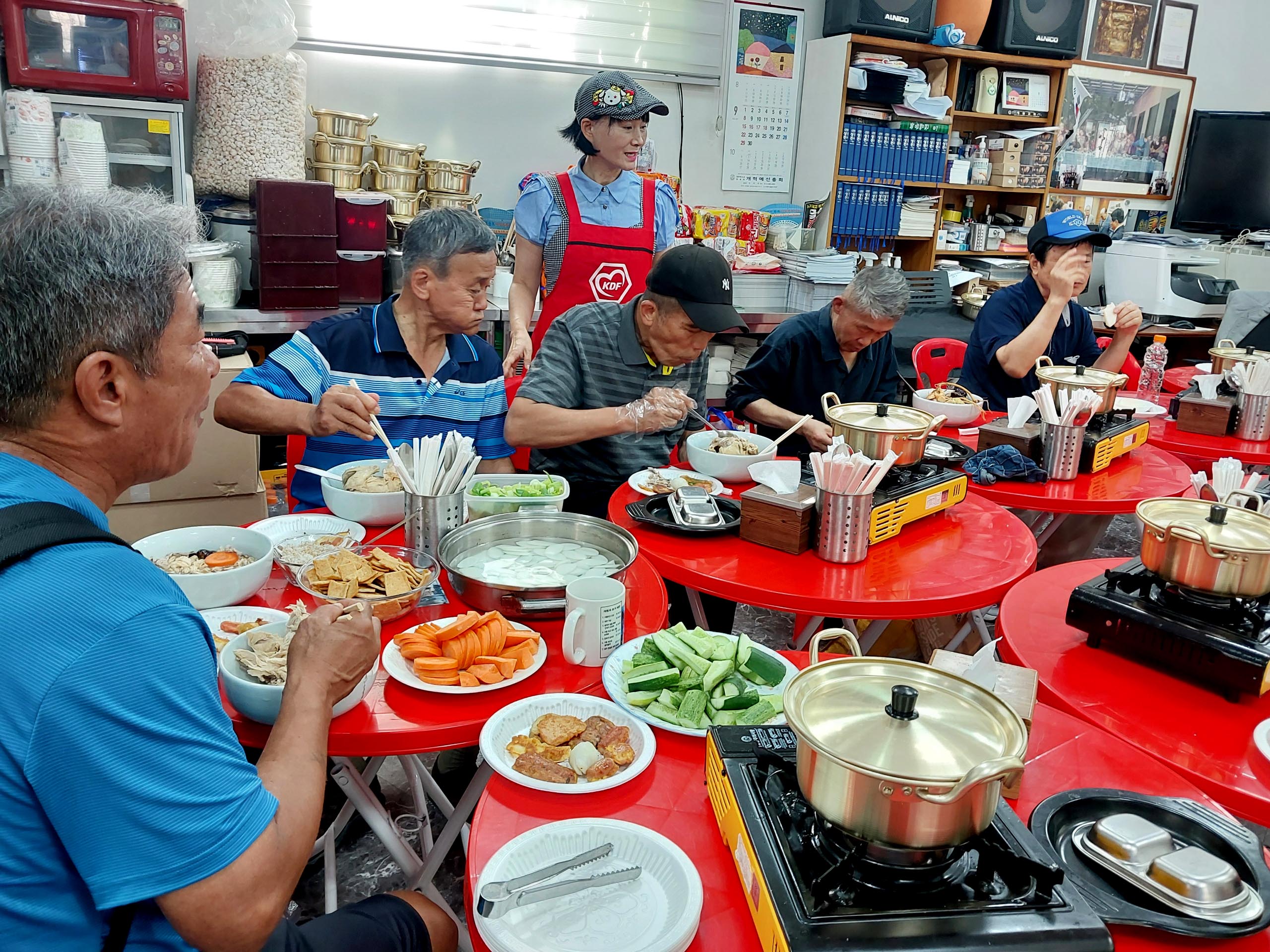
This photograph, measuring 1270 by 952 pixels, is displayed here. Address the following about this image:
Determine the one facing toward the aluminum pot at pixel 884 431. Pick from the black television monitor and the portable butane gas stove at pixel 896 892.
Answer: the black television monitor

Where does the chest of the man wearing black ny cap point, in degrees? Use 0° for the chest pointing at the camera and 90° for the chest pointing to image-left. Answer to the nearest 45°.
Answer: approximately 315°

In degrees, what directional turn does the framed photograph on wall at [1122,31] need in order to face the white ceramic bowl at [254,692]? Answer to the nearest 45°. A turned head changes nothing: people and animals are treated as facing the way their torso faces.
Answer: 0° — it already faces it

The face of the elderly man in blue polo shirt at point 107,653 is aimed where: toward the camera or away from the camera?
away from the camera

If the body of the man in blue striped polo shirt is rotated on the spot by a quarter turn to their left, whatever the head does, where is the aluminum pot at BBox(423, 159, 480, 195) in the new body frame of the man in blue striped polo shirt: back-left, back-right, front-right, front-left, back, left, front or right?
front-left

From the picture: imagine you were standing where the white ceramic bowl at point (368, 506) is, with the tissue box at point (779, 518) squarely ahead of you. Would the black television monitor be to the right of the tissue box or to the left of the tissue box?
left

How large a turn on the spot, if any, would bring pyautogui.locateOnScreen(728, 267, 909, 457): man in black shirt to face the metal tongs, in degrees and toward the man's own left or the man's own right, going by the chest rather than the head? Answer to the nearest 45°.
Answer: approximately 45° to the man's own right

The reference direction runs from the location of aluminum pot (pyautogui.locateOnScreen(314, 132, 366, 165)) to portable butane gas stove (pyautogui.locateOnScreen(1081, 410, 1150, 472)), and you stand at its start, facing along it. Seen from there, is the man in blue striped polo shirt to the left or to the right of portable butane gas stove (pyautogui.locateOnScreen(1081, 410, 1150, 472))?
right
